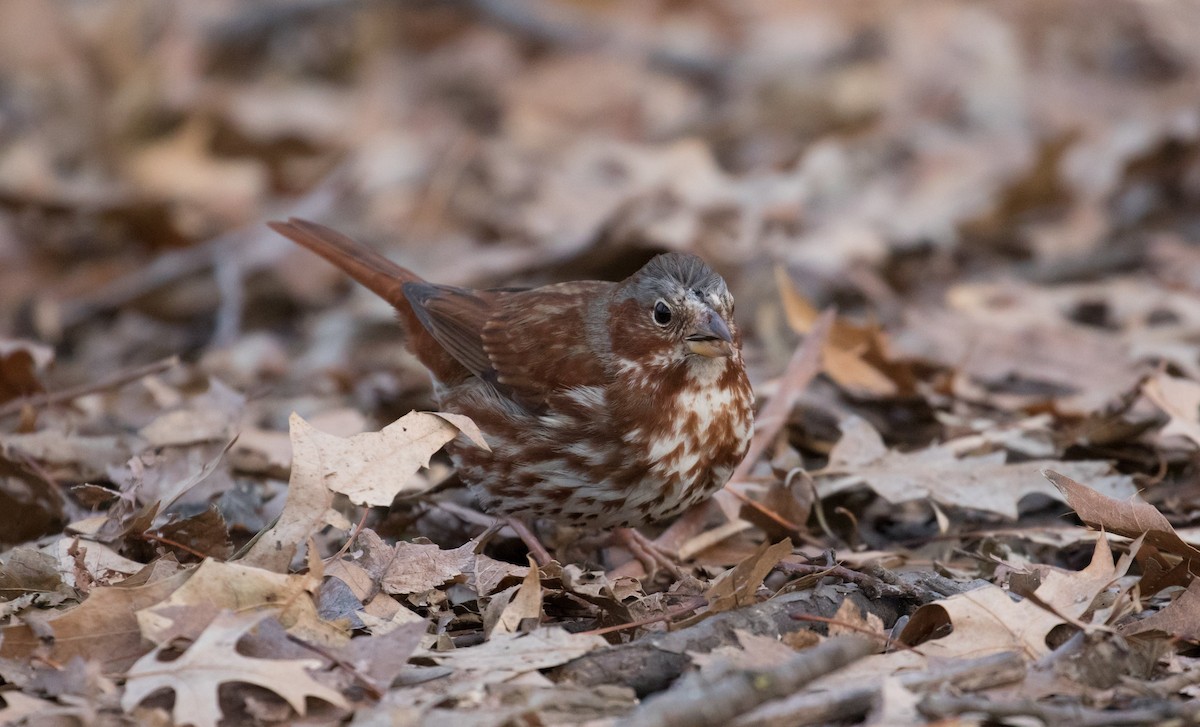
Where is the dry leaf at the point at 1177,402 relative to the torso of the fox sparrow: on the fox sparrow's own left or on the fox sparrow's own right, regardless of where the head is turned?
on the fox sparrow's own left

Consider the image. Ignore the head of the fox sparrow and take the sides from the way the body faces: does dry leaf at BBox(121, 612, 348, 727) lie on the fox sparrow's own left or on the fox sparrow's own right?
on the fox sparrow's own right

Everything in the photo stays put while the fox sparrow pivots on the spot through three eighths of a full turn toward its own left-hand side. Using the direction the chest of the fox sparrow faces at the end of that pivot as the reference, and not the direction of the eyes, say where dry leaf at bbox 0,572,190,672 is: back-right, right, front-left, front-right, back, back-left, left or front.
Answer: back-left

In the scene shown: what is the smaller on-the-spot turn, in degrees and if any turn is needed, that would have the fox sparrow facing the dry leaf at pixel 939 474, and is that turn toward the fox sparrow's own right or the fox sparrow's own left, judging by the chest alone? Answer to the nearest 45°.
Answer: approximately 45° to the fox sparrow's own left

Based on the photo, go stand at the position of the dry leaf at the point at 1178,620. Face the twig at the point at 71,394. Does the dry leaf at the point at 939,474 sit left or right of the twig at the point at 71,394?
right

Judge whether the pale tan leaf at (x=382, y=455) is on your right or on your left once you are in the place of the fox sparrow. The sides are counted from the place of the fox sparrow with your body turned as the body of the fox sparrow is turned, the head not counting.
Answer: on your right

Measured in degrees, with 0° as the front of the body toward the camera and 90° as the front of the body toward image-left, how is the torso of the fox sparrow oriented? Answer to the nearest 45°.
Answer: approximately 315°

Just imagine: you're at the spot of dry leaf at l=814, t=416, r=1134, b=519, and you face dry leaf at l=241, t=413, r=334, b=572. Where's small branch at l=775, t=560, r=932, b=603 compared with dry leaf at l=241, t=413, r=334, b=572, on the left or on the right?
left

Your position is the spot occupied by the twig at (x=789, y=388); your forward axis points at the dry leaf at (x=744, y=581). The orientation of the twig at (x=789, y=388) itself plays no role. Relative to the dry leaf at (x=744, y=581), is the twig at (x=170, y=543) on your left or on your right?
right

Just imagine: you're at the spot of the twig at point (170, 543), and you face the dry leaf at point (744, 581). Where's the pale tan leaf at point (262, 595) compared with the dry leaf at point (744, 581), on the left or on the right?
right

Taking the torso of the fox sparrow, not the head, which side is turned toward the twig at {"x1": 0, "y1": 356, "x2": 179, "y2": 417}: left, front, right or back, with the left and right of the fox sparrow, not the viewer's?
back
